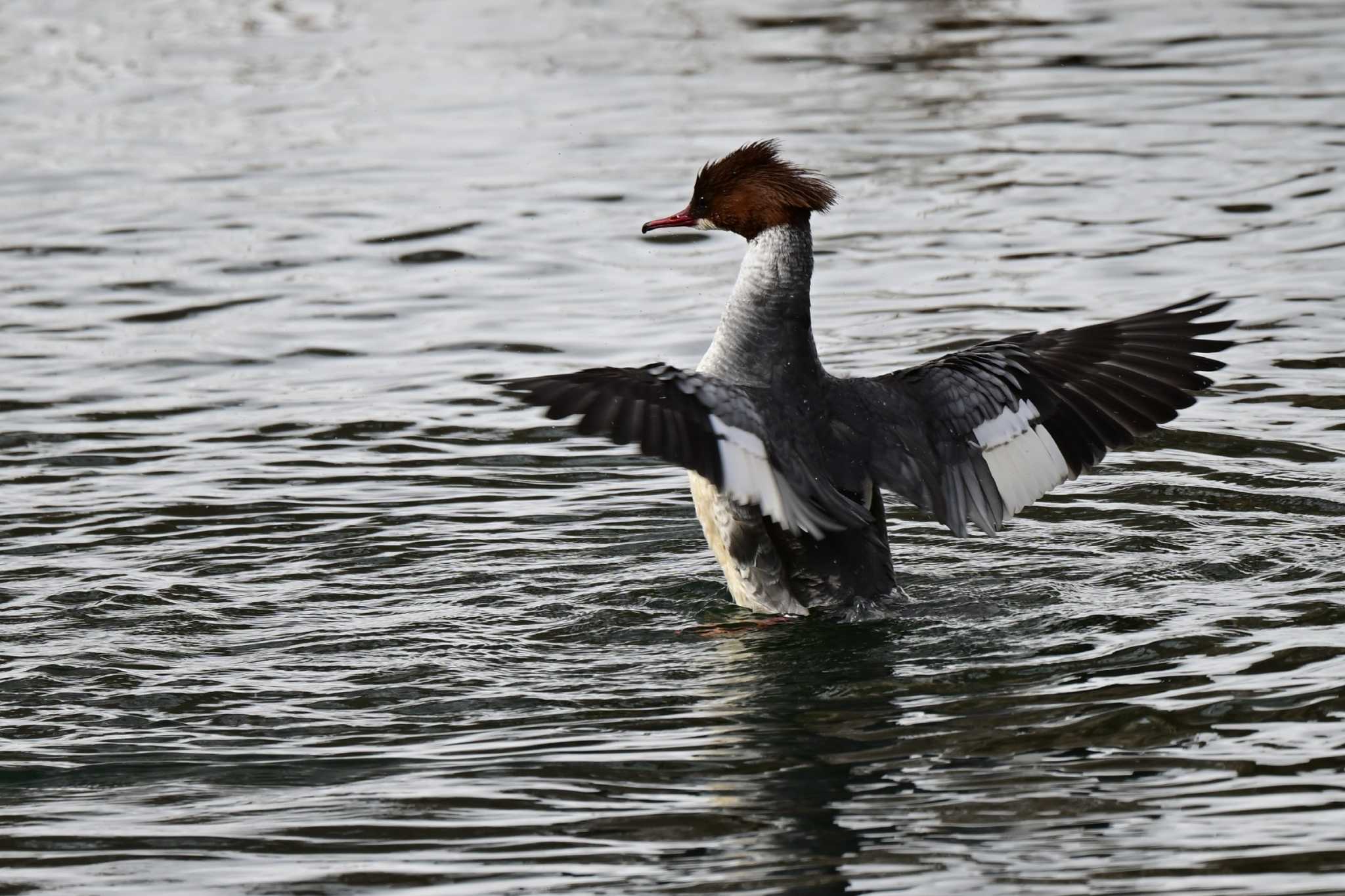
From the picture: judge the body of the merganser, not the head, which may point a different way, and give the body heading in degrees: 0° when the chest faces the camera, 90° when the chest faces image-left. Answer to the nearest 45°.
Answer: approximately 135°
